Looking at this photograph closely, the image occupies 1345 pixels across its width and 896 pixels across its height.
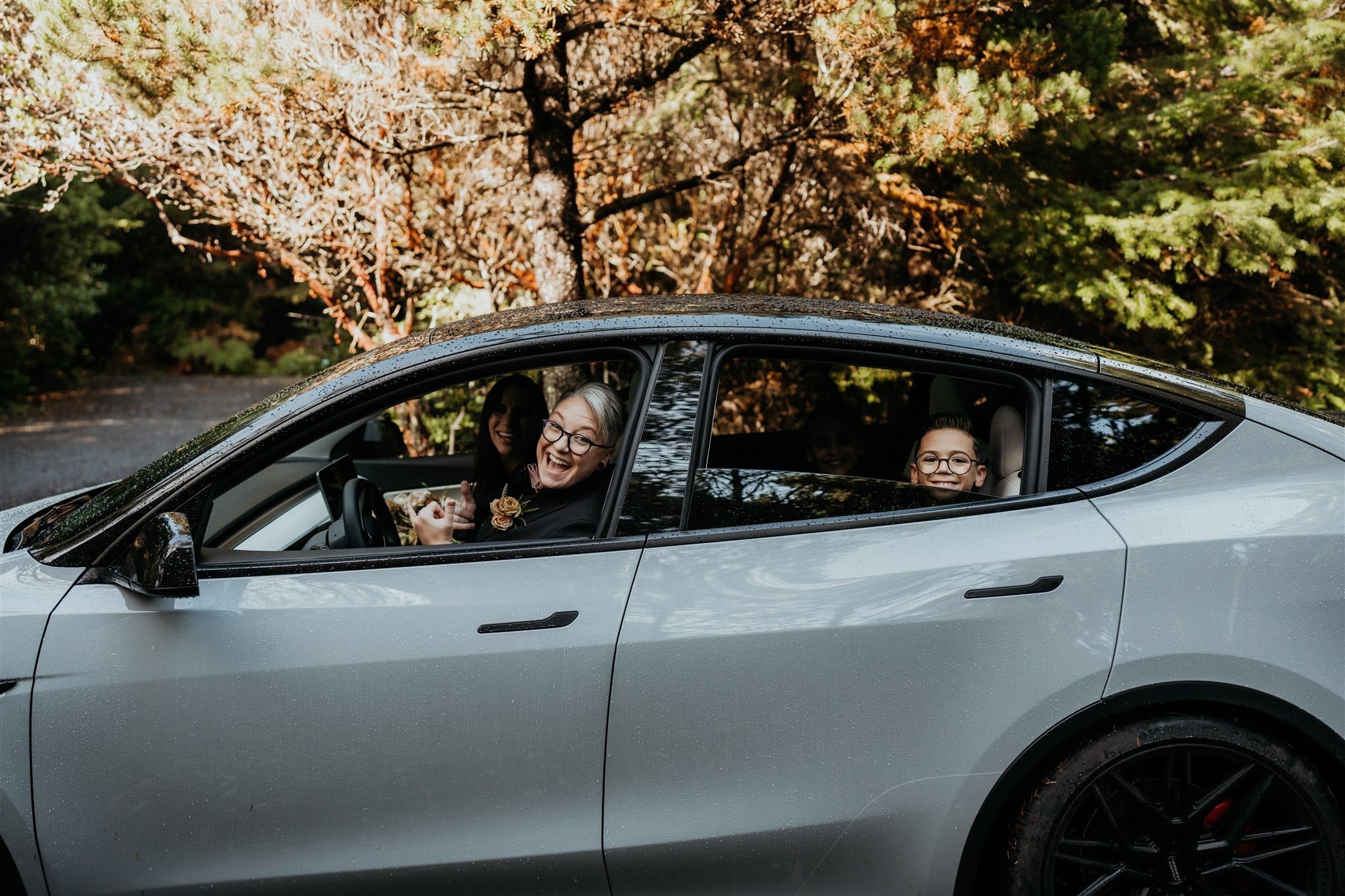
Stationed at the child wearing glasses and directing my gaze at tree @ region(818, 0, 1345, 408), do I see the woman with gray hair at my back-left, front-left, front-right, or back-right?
back-left

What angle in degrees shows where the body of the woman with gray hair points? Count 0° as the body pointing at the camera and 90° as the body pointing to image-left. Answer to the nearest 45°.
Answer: approximately 45°

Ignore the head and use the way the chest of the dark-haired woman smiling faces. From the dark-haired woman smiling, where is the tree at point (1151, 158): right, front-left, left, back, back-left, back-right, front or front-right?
back

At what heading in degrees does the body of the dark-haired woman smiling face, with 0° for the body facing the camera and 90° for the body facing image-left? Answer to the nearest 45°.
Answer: approximately 45°

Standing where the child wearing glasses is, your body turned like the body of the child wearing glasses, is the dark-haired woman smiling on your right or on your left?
on your right

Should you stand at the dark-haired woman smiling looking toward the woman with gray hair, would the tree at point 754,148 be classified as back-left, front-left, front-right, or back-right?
back-left

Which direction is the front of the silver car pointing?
to the viewer's left

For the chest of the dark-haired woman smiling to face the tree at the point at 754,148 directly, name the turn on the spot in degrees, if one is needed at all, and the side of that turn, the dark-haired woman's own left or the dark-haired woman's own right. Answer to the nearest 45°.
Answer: approximately 180°
